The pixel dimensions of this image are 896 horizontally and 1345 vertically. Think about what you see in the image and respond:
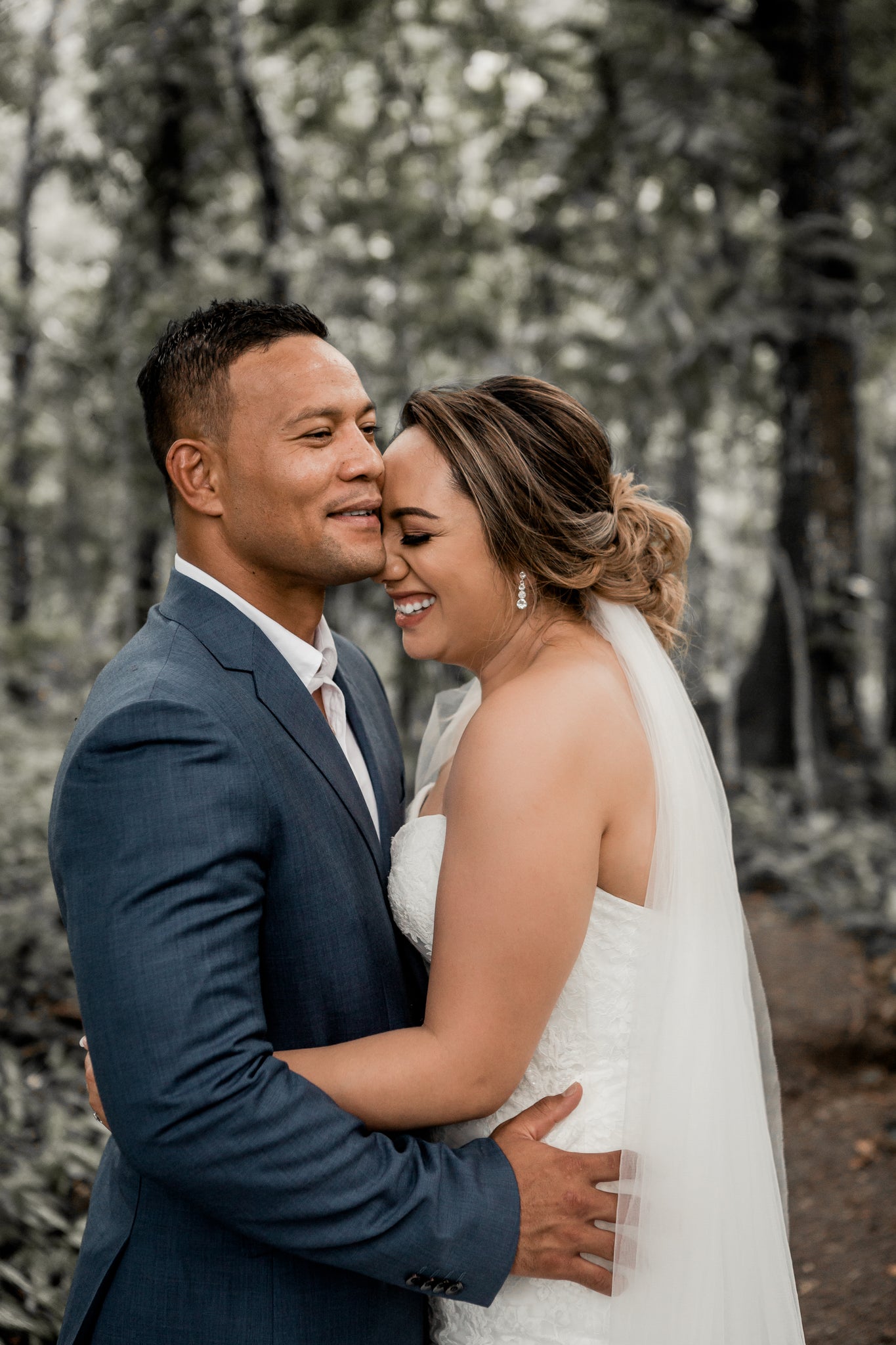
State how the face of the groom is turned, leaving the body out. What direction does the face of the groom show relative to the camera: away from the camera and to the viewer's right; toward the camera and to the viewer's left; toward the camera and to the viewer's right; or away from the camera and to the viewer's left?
toward the camera and to the viewer's right

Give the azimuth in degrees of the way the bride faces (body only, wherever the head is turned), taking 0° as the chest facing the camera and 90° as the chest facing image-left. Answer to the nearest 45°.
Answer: approximately 90°

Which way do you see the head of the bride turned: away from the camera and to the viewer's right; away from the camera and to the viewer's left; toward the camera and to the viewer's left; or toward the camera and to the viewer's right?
toward the camera and to the viewer's left
